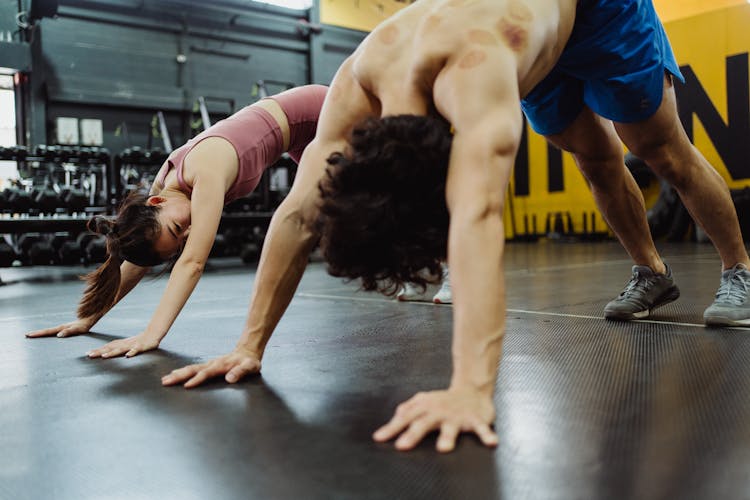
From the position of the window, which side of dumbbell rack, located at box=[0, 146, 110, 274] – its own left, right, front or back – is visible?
back

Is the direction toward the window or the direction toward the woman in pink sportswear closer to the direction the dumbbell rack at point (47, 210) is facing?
the woman in pink sportswear

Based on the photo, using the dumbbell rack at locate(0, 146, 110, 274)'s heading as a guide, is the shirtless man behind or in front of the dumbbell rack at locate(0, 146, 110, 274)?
in front

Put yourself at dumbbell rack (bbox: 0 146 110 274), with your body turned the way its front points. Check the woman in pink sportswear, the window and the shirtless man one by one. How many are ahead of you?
2

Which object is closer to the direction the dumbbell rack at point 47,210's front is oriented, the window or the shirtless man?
the shirtless man

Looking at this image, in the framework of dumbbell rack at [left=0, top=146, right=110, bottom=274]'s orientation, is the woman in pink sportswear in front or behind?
in front

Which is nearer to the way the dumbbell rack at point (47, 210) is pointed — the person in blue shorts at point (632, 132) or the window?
the person in blue shorts

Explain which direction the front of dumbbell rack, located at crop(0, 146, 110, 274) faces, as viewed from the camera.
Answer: facing the viewer

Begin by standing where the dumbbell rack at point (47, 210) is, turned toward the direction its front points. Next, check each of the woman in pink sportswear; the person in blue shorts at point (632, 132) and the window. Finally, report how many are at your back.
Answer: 1
